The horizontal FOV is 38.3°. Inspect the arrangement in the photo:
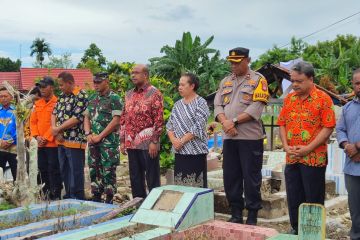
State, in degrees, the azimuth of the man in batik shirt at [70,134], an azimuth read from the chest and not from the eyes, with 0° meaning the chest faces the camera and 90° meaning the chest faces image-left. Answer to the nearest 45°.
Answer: approximately 45°

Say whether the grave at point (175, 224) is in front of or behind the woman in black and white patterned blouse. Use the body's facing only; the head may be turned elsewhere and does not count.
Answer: in front

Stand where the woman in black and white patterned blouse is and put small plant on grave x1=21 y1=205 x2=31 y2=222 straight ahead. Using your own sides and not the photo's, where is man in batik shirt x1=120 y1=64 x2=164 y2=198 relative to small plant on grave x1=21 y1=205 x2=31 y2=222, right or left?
right

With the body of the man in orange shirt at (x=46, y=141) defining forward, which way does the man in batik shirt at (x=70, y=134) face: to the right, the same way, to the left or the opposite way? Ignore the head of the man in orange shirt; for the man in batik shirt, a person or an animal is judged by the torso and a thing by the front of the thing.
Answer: the same way

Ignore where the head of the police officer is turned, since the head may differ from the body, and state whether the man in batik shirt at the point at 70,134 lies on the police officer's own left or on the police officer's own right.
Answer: on the police officer's own right

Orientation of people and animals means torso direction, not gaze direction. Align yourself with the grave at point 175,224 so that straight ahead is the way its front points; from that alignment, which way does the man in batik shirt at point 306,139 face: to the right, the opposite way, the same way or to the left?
the same way

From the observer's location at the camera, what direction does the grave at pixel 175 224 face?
facing the viewer and to the left of the viewer

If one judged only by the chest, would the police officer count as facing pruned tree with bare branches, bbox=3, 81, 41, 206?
no

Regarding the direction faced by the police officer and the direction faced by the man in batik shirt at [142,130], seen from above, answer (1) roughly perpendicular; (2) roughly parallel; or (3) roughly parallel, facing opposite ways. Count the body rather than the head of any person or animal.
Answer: roughly parallel

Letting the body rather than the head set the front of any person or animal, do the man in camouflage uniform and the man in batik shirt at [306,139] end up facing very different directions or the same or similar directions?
same or similar directions

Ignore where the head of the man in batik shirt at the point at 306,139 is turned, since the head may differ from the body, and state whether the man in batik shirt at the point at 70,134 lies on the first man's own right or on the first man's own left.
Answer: on the first man's own right

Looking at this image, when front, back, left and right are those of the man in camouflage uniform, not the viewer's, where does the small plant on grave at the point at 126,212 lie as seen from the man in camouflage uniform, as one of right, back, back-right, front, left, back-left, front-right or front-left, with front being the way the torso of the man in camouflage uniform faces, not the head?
front-left

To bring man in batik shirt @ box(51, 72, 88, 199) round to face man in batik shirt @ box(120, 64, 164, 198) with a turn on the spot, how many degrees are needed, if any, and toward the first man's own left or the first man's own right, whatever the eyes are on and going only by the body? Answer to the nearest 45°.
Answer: approximately 90° to the first man's own left

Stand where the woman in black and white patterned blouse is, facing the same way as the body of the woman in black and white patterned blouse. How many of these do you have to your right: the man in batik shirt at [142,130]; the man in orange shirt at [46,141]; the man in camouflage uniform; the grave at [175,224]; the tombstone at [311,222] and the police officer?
3

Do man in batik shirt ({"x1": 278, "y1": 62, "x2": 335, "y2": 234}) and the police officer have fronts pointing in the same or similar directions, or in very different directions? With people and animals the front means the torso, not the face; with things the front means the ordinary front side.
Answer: same or similar directions

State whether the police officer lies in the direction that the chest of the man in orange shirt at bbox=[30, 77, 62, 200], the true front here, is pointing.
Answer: no

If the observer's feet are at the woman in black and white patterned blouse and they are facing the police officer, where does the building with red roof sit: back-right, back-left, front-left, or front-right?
back-left

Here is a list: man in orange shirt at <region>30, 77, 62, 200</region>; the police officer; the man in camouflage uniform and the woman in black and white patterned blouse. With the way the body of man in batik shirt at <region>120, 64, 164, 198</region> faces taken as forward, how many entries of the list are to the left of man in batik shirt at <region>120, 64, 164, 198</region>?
2

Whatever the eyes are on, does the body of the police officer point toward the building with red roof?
no
